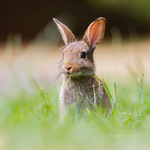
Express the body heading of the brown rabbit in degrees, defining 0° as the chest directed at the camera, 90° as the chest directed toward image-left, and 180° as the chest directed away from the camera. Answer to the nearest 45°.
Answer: approximately 45°
